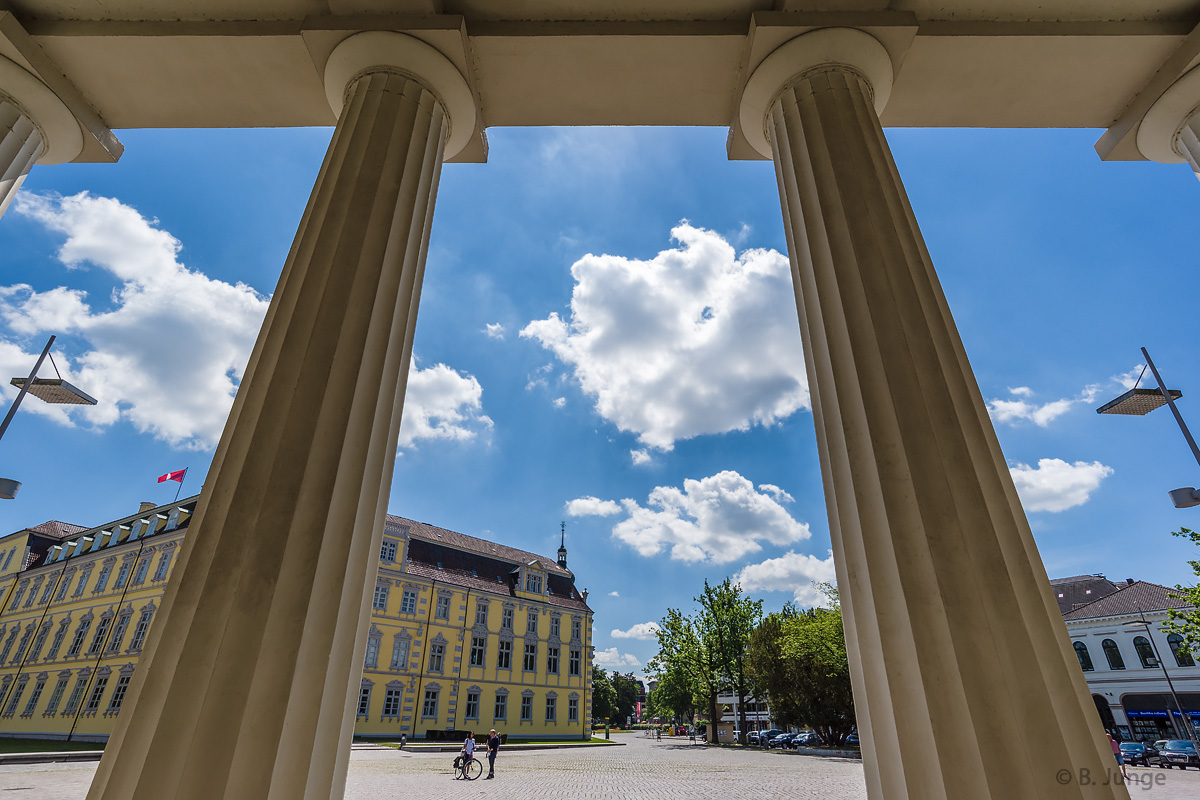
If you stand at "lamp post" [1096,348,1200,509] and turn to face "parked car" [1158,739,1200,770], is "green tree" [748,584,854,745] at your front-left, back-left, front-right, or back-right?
front-left

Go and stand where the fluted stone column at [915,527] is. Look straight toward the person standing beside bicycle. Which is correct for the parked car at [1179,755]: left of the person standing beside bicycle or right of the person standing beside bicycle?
right

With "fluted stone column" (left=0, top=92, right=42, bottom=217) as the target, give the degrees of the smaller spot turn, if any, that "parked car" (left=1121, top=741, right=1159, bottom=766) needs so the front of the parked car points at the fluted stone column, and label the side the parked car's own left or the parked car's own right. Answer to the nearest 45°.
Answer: approximately 45° to the parked car's own left

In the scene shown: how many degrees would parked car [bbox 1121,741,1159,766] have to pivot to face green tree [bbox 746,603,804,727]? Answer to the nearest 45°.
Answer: approximately 45° to its right

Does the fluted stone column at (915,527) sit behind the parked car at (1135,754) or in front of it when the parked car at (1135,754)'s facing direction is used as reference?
in front

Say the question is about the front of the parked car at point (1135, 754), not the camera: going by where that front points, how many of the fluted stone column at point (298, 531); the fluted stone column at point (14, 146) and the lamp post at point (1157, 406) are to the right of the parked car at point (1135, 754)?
0

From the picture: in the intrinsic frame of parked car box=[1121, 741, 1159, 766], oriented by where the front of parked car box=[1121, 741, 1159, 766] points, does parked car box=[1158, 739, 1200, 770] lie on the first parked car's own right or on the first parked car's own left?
on the first parked car's own left

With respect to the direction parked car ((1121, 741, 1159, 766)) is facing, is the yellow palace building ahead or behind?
ahead

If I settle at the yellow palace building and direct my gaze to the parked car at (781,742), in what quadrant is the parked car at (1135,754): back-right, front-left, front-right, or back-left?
front-right

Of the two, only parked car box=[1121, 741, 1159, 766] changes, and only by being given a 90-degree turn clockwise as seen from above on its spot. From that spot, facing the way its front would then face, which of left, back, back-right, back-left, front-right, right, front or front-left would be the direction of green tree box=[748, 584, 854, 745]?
front-left

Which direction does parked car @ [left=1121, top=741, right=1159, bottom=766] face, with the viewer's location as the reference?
facing the viewer and to the left of the viewer

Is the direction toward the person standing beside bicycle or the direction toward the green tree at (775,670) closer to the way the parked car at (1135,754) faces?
the person standing beside bicycle

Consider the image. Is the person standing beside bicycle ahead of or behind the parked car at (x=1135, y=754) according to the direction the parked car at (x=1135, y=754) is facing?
ahead

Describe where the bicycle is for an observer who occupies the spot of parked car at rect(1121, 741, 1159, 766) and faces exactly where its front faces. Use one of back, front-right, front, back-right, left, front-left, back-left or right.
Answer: front

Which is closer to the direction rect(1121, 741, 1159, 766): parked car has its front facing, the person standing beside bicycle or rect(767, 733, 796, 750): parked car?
the person standing beside bicycle

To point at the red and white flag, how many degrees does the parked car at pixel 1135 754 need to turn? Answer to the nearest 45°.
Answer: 0° — it already faces it

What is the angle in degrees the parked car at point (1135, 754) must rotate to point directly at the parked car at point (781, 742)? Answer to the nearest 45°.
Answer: approximately 45° to its right

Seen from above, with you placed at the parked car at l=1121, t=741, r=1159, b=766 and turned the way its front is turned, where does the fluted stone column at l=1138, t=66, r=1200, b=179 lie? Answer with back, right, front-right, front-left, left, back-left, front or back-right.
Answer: front-left
